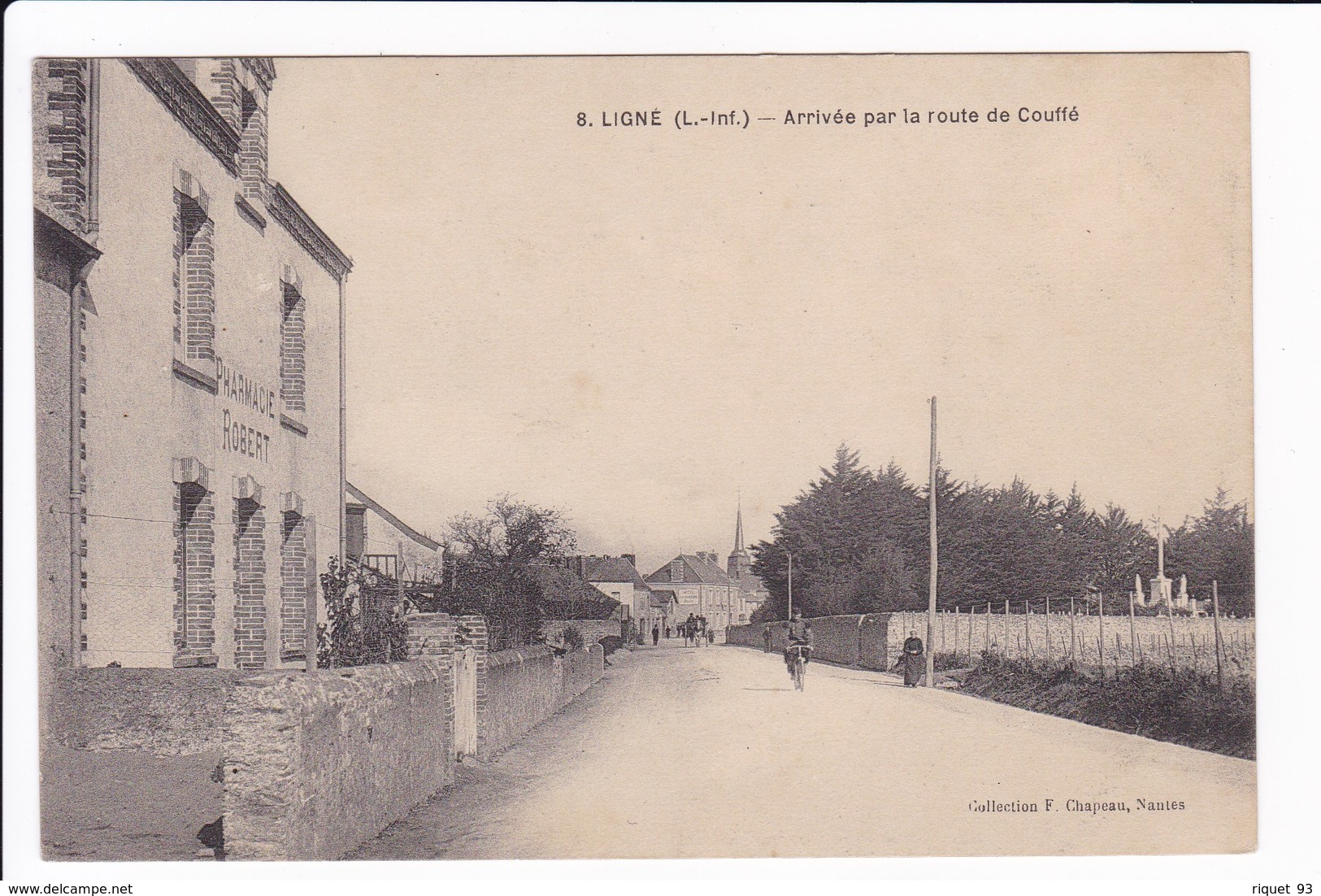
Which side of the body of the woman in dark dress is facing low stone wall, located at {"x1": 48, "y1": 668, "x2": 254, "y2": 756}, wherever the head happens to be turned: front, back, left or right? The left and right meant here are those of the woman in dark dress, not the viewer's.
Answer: front

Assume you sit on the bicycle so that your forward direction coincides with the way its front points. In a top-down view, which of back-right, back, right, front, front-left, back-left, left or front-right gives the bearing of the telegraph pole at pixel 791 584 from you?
back

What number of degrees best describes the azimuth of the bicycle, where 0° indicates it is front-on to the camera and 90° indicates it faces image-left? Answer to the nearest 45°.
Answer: approximately 0°
